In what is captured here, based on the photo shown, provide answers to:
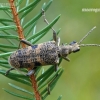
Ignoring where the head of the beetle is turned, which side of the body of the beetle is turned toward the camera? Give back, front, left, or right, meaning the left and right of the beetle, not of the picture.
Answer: right

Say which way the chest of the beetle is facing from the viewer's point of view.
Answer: to the viewer's right
